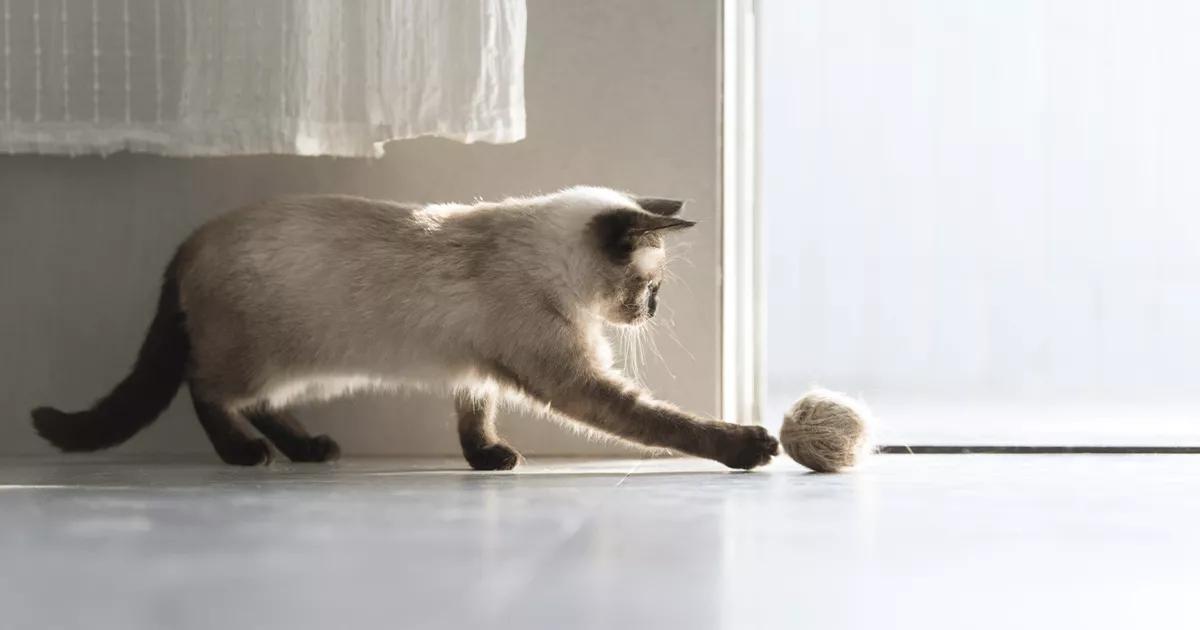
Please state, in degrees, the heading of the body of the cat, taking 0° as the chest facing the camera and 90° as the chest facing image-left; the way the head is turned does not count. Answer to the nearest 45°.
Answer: approximately 270°

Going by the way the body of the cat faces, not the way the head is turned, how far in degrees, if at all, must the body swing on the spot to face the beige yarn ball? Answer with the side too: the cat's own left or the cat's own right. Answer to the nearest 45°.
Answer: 0° — it already faces it

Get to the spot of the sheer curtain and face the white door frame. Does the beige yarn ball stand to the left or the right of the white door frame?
right
